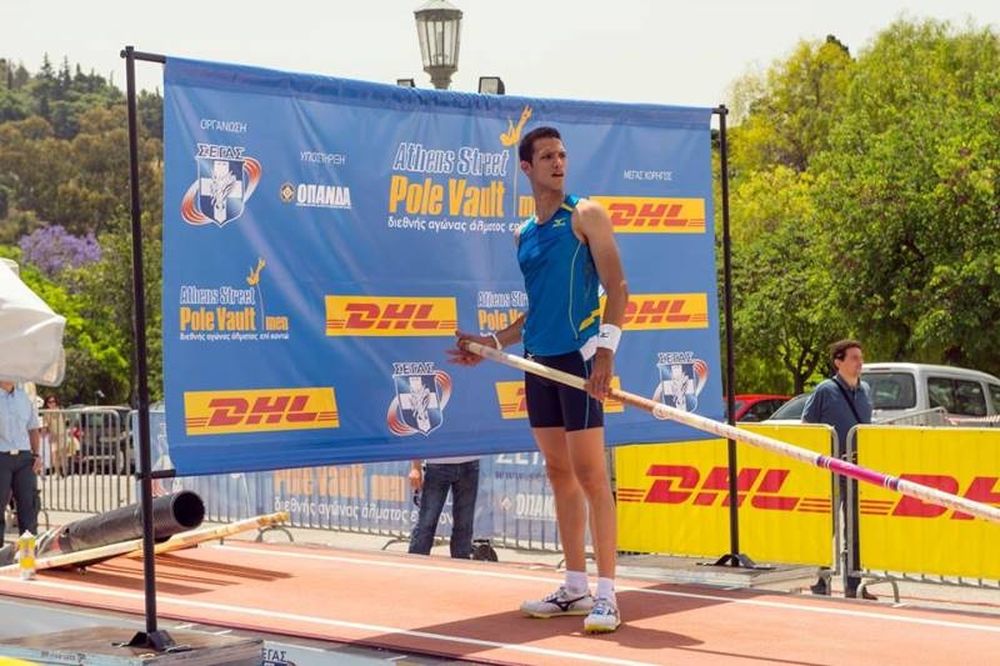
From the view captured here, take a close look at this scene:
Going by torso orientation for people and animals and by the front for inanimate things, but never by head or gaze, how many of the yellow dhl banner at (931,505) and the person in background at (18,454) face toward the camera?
2

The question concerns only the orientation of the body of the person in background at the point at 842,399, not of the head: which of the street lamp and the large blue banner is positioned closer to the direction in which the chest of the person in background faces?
the large blue banner

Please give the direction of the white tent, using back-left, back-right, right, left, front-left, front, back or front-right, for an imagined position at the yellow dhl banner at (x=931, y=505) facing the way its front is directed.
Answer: front-right

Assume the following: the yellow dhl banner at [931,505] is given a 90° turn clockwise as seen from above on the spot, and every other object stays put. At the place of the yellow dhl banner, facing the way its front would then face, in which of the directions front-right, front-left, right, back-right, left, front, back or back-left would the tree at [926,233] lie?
right

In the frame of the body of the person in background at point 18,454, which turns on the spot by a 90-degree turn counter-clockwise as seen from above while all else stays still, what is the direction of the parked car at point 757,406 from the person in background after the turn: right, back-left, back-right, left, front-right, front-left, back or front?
front-left

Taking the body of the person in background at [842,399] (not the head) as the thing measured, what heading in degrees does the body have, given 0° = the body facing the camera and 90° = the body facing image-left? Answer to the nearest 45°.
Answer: approximately 315°

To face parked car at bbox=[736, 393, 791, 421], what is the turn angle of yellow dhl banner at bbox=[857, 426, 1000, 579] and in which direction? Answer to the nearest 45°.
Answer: approximately 180°

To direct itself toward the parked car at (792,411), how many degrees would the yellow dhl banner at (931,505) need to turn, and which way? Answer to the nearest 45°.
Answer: approximately 180°

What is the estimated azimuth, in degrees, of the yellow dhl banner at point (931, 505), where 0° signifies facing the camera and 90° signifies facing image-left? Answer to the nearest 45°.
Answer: approximately 0°

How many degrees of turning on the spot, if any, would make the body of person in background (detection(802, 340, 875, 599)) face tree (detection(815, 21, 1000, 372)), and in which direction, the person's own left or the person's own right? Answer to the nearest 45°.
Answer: approximately 135° to the person's own left

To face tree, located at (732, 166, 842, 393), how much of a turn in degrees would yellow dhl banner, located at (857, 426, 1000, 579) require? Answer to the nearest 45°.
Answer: approximately 180°

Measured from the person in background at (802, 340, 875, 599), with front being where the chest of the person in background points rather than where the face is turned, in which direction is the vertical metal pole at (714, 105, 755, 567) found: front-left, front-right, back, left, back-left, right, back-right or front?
front-right

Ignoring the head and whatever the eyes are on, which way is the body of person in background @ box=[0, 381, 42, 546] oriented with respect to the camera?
toward the camera

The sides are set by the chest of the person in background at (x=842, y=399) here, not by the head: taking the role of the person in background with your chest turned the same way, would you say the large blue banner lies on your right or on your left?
on your right

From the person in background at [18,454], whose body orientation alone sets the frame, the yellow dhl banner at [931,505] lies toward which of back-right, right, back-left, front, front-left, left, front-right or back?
front-left
